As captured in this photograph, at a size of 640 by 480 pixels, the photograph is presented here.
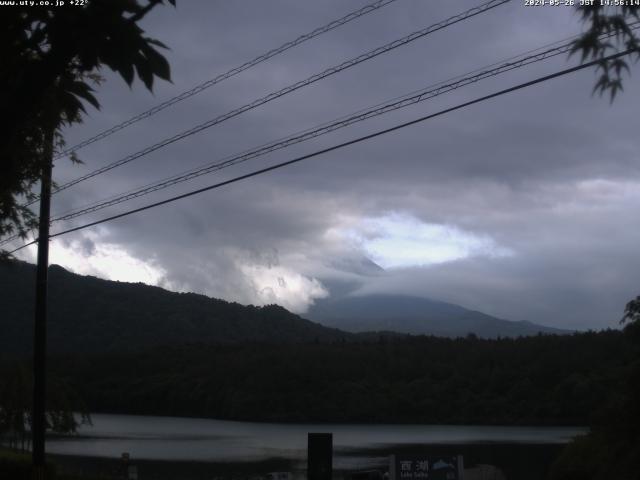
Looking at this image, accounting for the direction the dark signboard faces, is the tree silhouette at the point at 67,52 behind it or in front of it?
in front

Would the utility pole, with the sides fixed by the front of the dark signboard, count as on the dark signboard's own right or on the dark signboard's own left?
on the dark signboard's own right

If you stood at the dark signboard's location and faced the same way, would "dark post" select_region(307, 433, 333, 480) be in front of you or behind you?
in front

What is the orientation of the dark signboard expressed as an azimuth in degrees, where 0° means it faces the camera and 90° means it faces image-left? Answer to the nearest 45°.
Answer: approximately 0°
